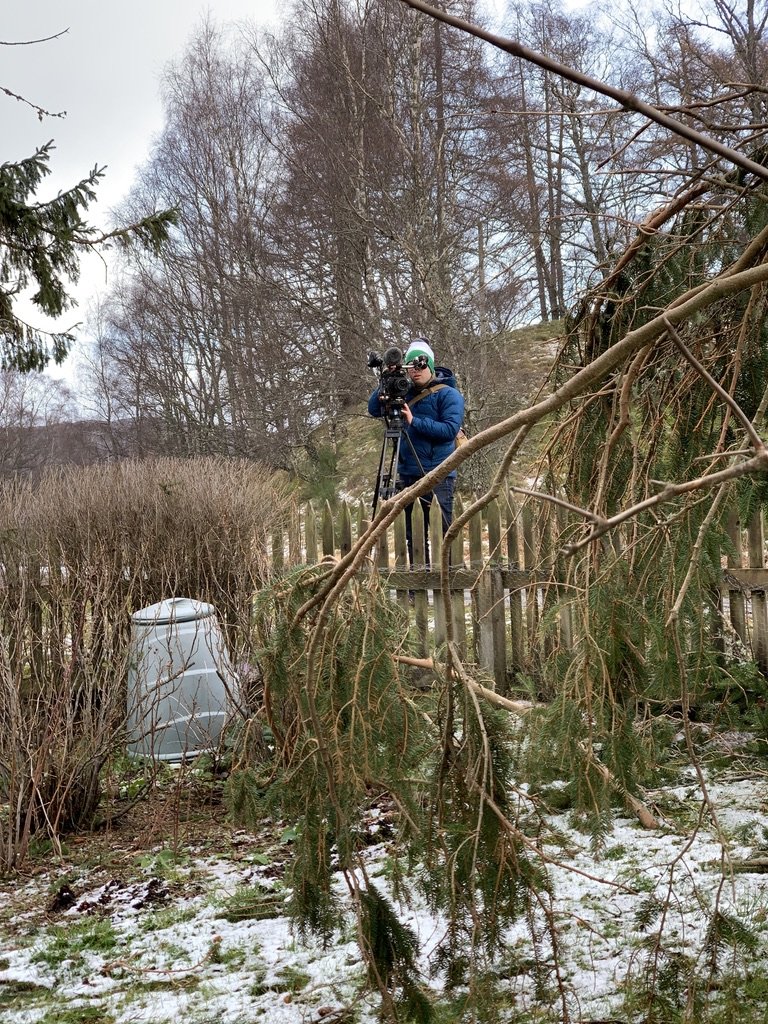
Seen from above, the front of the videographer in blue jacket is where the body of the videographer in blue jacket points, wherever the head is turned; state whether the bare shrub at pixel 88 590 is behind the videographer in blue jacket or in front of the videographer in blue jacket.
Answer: in front

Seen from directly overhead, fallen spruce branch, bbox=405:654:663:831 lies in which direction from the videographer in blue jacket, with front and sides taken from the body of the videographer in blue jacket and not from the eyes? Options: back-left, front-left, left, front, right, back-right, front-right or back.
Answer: front-left

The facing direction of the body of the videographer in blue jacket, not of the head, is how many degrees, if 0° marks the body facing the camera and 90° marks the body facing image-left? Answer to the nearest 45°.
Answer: approximately 45°
